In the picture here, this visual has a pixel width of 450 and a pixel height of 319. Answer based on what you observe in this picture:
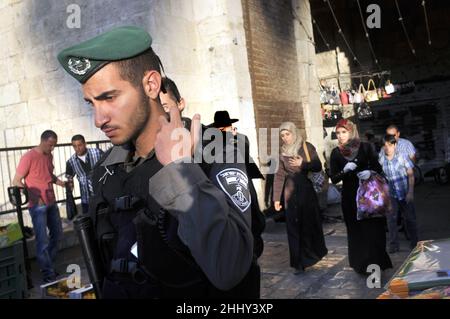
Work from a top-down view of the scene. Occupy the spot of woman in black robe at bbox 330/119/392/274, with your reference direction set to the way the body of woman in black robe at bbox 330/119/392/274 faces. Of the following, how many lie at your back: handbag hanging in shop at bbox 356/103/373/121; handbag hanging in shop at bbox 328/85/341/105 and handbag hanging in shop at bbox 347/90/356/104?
3

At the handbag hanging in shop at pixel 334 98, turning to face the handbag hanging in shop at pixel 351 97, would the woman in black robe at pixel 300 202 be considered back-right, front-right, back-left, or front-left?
back-right

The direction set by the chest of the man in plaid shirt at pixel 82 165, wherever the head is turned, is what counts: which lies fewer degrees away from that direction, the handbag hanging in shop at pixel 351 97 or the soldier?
the soldier

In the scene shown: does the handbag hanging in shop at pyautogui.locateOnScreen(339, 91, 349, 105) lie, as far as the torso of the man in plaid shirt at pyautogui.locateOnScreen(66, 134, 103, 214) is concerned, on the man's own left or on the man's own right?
on the man's own left

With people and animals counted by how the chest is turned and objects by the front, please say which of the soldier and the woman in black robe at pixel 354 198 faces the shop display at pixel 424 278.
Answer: the woman in black robe

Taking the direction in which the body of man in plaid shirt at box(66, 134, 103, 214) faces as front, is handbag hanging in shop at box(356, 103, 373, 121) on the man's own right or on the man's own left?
on the man's own left

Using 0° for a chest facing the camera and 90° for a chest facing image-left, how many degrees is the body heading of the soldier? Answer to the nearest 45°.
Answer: approximately 45°

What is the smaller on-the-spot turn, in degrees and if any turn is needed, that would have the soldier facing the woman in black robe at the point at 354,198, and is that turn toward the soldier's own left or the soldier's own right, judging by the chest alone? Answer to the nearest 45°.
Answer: approximately 180°

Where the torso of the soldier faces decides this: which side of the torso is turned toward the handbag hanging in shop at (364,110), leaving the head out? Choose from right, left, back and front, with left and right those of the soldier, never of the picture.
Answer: back

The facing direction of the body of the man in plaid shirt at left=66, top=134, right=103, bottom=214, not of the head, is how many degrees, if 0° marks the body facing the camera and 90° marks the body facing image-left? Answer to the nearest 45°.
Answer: approximately 0°
